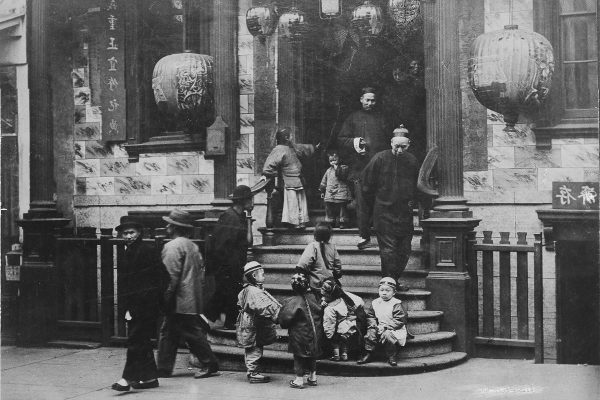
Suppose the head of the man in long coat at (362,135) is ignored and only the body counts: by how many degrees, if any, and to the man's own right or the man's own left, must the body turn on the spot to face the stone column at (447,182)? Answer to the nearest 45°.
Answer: approximately 45° to the man's own left

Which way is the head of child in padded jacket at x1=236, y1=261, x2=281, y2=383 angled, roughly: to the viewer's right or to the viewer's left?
to the viewer's right

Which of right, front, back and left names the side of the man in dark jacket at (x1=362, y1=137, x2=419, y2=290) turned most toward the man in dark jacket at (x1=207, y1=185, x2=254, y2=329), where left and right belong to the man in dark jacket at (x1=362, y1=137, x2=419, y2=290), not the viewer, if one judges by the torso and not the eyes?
right

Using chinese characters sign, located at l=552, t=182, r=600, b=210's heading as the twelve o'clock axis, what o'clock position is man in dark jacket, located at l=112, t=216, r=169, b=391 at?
The man in dark jacket is roughly at 2 o'clock from the chinese characters sign.

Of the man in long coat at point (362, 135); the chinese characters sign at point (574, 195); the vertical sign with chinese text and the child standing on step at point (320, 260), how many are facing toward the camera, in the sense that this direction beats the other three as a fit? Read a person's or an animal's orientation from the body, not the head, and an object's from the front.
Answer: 3
